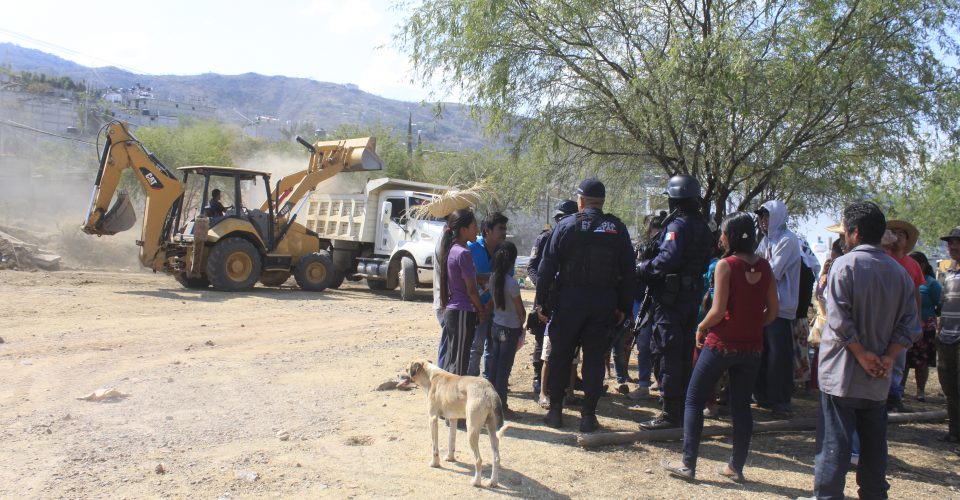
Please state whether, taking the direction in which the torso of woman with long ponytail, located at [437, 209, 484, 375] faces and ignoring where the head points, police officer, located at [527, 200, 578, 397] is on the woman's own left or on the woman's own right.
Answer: on the woman's own left

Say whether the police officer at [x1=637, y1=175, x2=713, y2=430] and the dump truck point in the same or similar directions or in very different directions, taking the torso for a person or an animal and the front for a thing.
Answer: very different directions

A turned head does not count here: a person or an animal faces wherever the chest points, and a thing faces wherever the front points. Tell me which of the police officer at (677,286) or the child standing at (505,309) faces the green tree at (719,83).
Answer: the child standing

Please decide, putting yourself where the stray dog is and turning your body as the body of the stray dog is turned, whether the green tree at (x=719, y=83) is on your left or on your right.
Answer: on your right

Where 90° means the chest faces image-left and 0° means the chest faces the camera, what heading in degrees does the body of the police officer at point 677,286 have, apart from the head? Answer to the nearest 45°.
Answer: approximately 90°

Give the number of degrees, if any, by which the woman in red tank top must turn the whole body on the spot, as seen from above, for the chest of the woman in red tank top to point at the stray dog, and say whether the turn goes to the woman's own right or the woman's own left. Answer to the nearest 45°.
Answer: approximately 45° to the woman's own left

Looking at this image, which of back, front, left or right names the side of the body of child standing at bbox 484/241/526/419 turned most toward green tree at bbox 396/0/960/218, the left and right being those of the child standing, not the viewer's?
front

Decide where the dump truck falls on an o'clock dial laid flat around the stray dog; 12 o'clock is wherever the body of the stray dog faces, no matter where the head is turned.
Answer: The dump truck is roughly at 1 o'clock from the stray dog.

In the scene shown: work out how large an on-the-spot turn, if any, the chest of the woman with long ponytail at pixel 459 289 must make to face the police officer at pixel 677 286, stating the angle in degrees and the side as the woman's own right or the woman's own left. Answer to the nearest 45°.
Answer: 0° — they already face them

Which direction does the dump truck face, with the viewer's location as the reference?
facing the viewer and to the right of the viewer

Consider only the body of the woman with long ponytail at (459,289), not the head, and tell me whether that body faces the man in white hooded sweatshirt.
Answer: yes

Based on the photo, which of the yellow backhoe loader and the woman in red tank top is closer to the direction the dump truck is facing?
the woman in red tank top

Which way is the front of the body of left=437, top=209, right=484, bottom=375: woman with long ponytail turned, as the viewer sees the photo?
to the viewer's right
